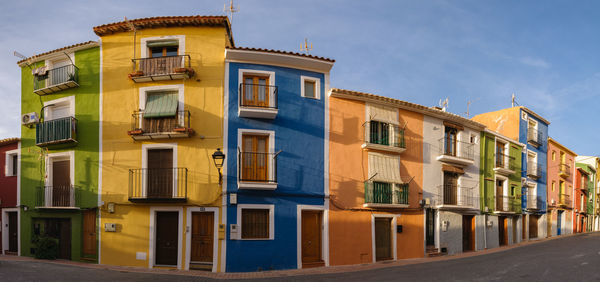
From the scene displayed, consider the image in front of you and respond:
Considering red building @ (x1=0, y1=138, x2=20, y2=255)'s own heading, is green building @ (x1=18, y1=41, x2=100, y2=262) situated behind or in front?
in front

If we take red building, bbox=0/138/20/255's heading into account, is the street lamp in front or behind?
in front

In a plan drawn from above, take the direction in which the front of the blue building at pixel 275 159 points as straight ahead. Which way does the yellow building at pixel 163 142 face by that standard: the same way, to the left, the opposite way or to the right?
the same way

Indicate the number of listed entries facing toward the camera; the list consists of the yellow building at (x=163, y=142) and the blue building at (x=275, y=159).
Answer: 2

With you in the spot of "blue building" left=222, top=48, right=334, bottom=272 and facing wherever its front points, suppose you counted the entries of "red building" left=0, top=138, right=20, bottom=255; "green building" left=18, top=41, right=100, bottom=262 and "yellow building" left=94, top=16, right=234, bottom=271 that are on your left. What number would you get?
0

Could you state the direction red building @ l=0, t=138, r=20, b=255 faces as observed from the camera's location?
facing the viewer and to the right of the viewer

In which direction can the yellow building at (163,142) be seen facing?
toward the camera
